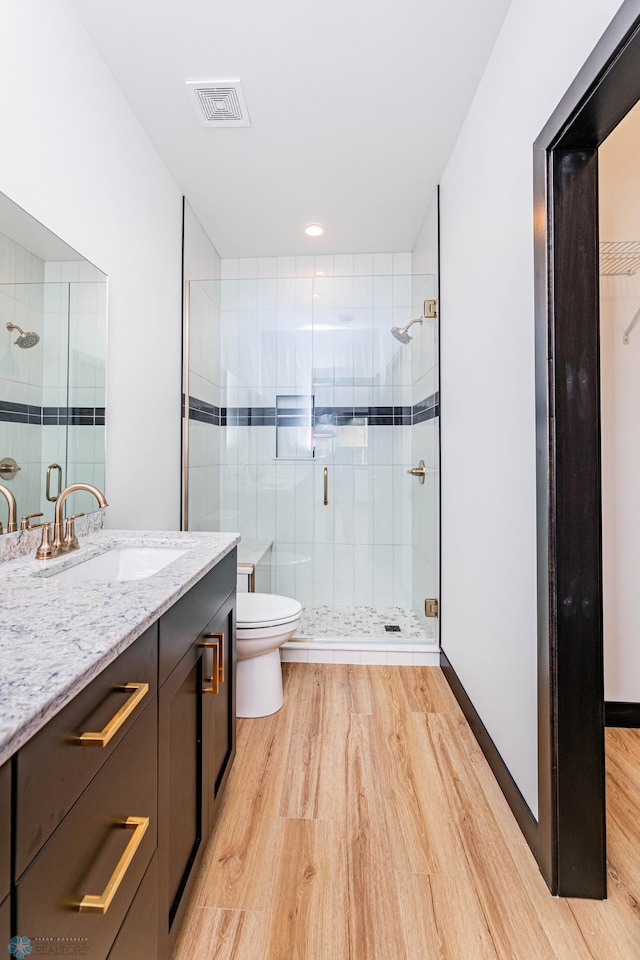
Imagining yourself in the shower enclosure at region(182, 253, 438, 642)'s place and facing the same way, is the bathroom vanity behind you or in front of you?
in front

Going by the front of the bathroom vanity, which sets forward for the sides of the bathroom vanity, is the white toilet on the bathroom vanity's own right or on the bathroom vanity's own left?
on the bathroom vanity's own left

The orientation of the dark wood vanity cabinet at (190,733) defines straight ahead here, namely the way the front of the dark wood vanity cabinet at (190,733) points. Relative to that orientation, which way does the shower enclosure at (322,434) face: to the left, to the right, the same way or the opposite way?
to the right

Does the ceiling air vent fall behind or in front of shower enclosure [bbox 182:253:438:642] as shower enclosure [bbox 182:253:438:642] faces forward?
in front

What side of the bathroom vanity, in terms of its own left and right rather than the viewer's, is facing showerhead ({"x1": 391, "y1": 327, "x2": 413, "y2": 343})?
left

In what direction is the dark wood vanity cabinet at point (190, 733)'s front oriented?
to the viewer's right

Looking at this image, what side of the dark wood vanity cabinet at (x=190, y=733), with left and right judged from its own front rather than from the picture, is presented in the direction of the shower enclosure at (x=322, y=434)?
left
